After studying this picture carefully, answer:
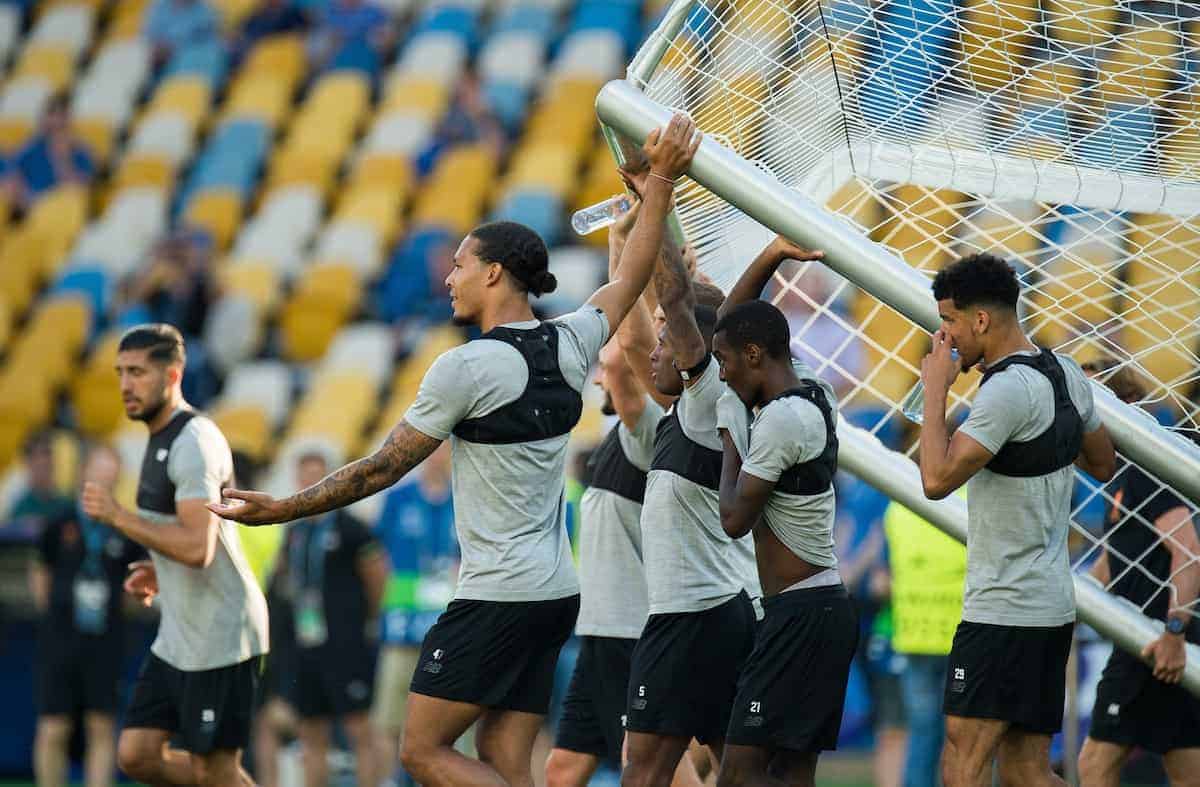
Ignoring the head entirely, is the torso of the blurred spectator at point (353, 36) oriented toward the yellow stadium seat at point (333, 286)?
yes

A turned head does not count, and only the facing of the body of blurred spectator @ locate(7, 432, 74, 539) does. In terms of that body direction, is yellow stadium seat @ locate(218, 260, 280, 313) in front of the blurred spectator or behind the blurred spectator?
behind

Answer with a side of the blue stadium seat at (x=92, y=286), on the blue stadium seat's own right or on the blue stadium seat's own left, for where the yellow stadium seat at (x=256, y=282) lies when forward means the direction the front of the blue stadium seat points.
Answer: on the blue stadium seat's own left

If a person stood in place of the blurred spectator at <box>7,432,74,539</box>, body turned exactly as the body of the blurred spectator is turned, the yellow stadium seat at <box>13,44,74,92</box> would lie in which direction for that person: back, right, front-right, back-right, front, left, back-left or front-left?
back

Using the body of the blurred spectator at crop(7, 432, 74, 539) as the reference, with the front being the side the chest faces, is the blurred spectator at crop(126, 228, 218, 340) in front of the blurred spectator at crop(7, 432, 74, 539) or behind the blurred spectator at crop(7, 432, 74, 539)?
behind

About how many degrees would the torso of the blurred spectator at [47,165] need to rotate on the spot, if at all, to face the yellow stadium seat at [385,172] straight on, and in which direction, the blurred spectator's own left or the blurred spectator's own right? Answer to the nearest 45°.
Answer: approximately 45° to the blurred spectator's own left
